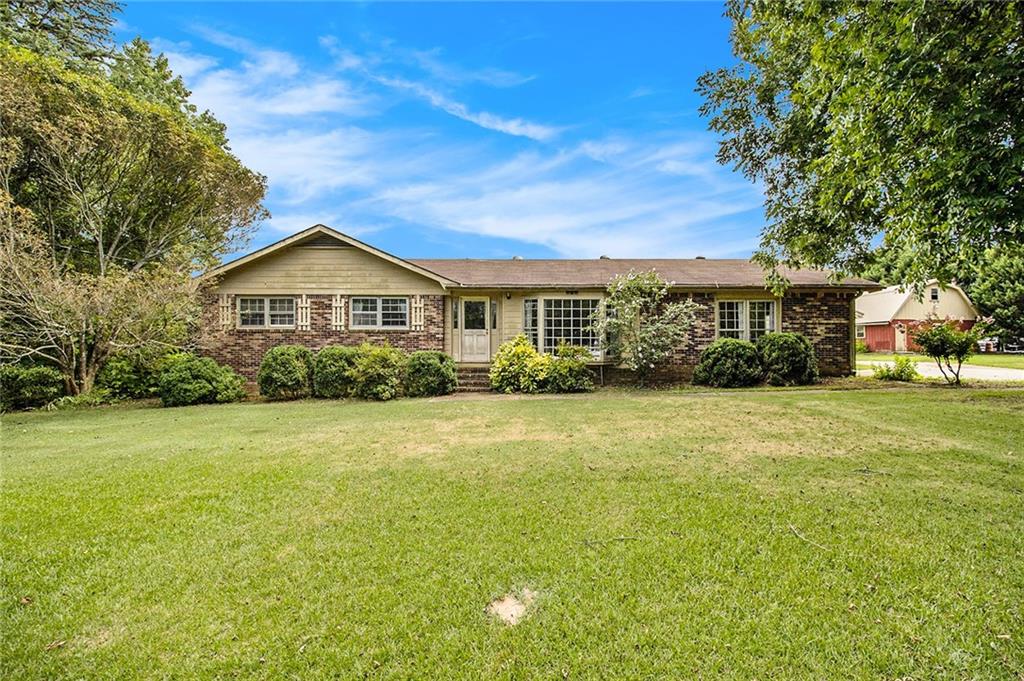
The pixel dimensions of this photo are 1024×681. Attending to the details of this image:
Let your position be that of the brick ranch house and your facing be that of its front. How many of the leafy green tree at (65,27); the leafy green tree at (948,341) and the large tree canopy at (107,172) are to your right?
2

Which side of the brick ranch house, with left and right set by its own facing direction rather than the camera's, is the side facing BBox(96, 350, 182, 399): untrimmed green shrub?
right

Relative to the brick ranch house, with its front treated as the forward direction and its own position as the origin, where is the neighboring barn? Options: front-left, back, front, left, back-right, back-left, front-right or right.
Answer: back-left

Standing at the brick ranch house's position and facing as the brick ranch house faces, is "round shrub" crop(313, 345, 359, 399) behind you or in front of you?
in front

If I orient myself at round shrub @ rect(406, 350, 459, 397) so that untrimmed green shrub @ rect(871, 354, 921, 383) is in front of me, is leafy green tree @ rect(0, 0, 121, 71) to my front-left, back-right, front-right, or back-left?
back-left

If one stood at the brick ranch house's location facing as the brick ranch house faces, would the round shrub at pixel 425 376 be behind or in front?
in front

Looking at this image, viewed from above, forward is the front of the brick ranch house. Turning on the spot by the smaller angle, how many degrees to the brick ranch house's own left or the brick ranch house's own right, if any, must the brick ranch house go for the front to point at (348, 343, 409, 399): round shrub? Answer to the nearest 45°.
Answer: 0° — it already faces it

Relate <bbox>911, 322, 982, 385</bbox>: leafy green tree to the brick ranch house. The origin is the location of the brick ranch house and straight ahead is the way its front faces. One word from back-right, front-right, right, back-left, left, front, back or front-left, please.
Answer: left

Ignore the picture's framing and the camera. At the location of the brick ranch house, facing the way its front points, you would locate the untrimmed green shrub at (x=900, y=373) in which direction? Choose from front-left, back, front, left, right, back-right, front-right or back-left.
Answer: left

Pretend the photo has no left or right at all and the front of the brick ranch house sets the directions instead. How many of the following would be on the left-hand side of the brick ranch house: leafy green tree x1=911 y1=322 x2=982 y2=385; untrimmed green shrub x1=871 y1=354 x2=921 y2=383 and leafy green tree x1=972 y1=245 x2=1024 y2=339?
3

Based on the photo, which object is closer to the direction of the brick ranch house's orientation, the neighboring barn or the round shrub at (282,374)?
the round shrub

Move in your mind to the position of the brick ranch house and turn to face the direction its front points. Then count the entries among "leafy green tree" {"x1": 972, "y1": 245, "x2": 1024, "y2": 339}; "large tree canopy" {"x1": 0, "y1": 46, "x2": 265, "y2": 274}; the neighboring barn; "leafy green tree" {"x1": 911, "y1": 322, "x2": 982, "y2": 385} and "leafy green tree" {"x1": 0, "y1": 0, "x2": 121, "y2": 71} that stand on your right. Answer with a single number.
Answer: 2

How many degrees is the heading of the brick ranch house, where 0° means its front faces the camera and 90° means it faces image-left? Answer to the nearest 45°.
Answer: approximately 0°
